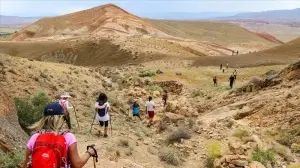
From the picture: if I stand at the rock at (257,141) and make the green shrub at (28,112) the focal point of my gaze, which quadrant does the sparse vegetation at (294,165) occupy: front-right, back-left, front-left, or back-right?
back-left

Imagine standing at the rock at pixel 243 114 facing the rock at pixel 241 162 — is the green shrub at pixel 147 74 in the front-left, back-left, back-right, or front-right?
back-right

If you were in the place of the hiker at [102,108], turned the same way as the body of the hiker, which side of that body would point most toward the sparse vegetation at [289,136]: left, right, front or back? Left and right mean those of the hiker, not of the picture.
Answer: right

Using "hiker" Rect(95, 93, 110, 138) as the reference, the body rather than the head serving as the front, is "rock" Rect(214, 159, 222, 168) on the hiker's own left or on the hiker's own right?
on the hiker's own right

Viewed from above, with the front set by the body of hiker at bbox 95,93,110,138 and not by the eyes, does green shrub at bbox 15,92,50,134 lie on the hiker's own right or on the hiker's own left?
on the hiker's own left

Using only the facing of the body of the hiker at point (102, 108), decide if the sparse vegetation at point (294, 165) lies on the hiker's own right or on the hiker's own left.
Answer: on the hiker's own right

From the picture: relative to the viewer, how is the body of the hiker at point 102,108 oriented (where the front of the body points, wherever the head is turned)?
away from the camera

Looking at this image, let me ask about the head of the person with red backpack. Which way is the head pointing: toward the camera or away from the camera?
away from the camera

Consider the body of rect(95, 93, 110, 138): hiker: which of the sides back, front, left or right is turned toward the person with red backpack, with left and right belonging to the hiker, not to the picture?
back
